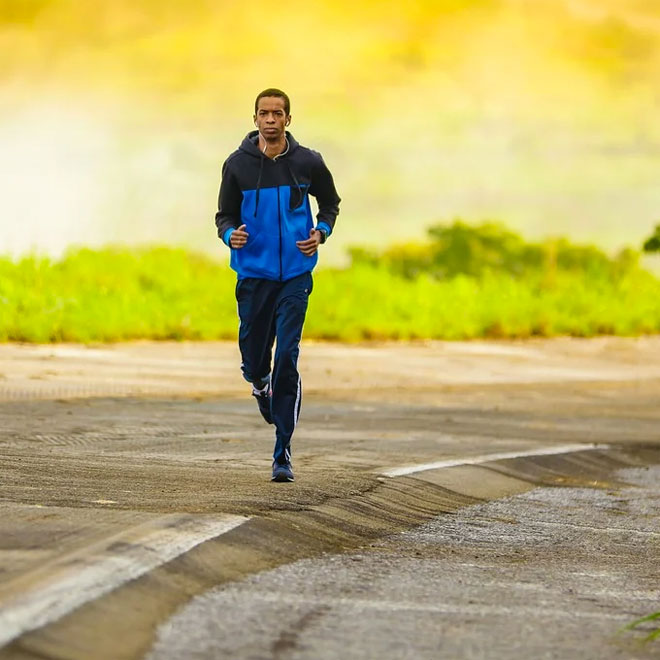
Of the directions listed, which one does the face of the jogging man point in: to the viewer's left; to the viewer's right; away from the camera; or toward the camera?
toward the camera

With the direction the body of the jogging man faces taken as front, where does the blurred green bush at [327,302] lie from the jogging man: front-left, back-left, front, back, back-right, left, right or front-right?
back

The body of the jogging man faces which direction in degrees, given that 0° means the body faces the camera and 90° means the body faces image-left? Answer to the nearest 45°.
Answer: approximately 0°
